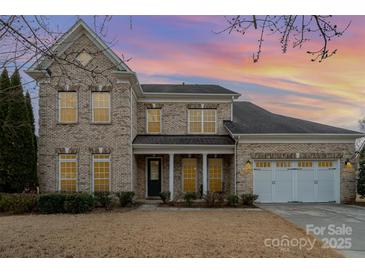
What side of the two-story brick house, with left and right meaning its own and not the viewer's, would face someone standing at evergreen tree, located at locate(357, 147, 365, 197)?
left

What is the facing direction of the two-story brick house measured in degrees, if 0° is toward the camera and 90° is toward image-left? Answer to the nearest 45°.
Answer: approximately 0°

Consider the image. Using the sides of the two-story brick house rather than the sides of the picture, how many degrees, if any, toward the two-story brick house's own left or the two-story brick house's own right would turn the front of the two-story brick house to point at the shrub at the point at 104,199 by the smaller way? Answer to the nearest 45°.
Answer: approximately 45° to the two-story brick house's own right

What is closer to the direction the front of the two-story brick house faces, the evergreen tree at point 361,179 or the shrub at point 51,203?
the shrub
